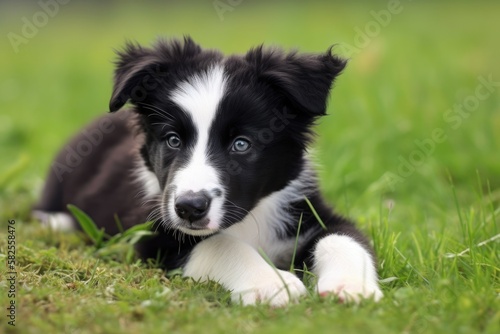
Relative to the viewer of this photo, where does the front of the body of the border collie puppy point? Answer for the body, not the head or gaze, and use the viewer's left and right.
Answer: facing the viewer and to the right of the viewer
